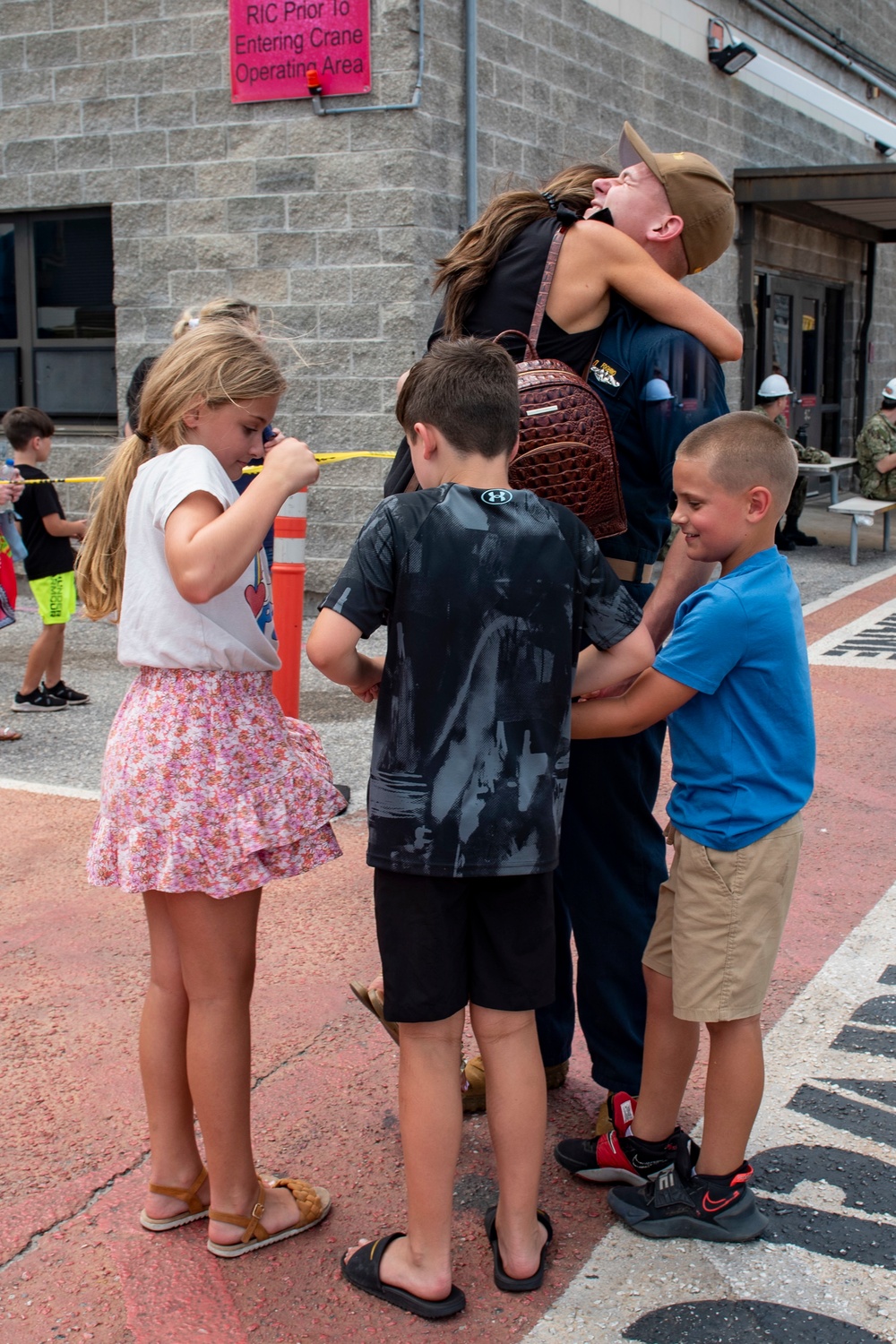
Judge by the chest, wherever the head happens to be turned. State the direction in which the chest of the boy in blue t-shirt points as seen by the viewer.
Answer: to the viewer's left

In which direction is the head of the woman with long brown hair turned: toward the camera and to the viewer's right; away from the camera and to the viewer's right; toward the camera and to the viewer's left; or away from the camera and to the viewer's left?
away from the camera and to the viewer's right

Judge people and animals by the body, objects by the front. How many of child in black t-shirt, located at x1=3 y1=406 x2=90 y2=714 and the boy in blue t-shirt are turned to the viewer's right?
1

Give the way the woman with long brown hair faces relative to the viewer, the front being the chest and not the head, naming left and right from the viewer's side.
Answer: facing away from the viewer and to the right of the viewer

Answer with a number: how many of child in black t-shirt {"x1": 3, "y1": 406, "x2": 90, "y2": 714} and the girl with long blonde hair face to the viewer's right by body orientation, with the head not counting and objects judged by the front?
2

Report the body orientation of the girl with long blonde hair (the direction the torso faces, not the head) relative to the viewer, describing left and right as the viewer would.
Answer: facing to the right of the viewer

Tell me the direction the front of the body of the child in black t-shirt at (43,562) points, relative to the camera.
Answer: to the viewer's right

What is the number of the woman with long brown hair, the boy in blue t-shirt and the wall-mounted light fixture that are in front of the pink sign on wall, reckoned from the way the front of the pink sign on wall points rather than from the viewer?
2

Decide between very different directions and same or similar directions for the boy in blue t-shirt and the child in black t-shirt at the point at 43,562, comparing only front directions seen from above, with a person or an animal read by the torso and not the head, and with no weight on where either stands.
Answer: very different directions
